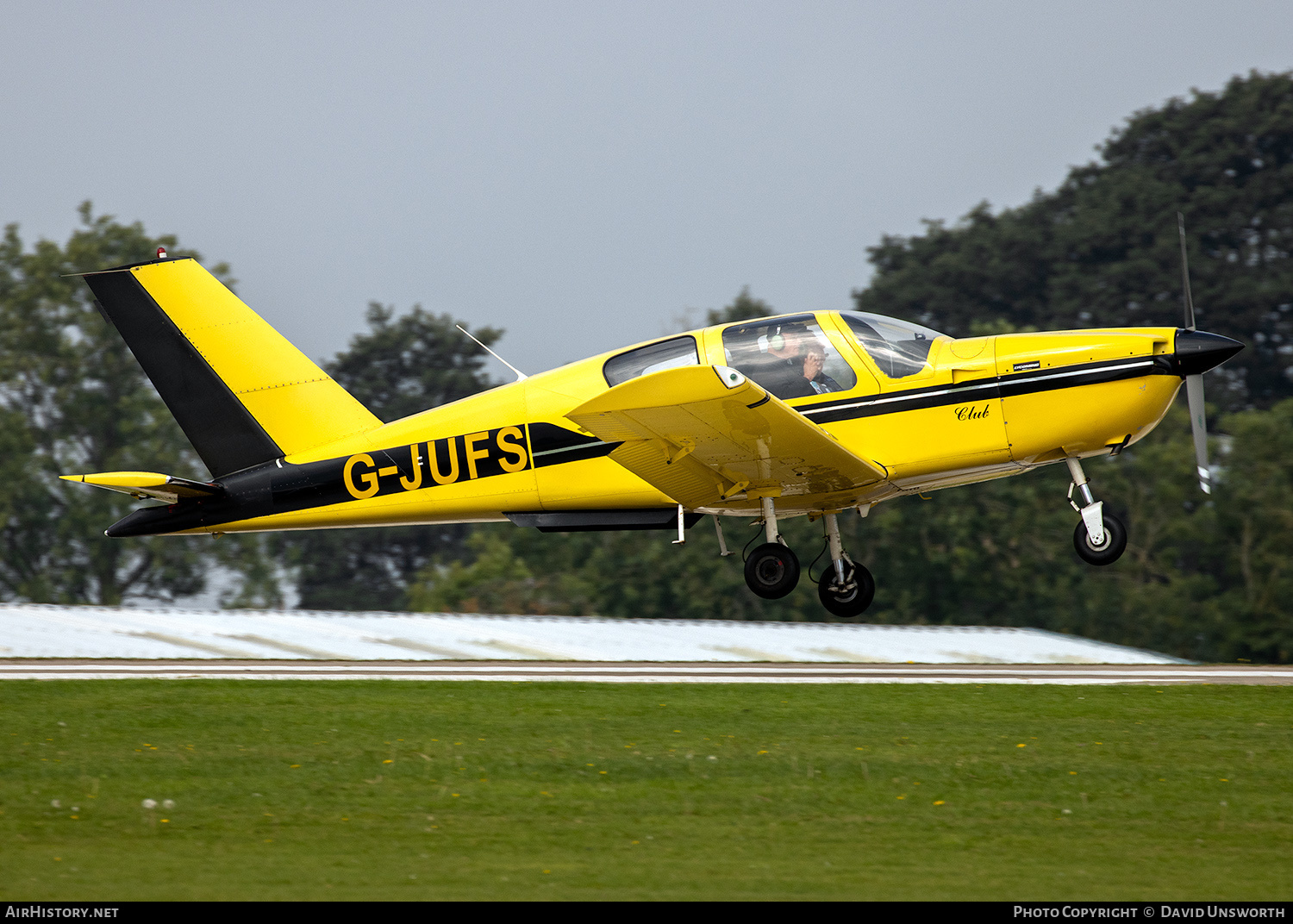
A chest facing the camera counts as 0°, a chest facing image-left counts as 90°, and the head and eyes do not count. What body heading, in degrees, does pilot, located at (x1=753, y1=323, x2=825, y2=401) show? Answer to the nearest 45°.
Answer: approximately 270°

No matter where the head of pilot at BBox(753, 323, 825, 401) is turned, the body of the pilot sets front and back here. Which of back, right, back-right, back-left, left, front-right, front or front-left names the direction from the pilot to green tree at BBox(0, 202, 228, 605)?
back-left

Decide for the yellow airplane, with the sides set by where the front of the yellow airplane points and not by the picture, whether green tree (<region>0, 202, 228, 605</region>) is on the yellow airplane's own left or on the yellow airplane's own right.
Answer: on the yellow airplane's own left

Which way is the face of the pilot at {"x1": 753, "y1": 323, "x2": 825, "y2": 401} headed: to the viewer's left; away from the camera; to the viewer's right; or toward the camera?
to the viewer's right

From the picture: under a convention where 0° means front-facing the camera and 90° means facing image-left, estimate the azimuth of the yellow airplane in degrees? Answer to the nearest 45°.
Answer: approximately 270°
